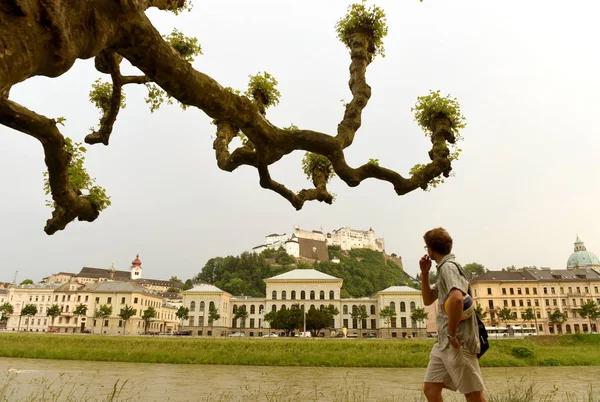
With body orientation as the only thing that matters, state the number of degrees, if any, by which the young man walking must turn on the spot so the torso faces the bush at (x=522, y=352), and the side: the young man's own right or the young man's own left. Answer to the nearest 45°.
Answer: approximately 90° to the young man's own right

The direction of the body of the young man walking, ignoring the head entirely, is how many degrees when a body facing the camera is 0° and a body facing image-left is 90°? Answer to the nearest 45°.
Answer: approximately 90°

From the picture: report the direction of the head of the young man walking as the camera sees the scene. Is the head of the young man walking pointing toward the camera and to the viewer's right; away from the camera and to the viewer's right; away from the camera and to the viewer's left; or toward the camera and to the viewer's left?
away from the camera and to the viewer's left
